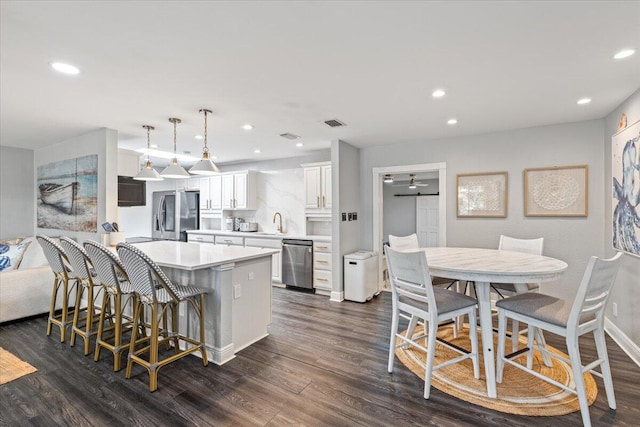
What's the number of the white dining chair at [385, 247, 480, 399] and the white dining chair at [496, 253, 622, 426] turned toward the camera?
0

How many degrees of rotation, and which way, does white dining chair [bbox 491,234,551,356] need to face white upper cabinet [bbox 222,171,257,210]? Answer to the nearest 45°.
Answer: approximately 45° to its right

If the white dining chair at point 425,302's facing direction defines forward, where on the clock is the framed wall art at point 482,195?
The framed wall art is roughly at 11 o'clock from the white dining chair.

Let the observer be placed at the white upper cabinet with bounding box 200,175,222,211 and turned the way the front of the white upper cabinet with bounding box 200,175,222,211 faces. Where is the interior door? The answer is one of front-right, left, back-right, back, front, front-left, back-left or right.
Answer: back-left

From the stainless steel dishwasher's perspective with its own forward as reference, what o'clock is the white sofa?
The white sofa is roughly at 1 o'clock from the stainless steel dishwasher.

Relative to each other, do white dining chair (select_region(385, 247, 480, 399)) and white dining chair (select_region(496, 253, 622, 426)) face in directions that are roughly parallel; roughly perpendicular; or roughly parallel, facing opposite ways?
roughly perpendicular

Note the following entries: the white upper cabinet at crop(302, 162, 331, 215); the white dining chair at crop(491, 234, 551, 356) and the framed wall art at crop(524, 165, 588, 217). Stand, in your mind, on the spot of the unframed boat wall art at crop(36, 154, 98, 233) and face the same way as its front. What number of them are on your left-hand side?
3

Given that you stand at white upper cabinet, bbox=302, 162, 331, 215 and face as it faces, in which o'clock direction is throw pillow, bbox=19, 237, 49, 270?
The throw pillow is roughly at 1 o'clock from the white upper cabinet.

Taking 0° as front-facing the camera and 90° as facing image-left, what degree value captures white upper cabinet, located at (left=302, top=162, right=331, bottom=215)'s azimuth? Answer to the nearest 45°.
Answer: approximately 45°

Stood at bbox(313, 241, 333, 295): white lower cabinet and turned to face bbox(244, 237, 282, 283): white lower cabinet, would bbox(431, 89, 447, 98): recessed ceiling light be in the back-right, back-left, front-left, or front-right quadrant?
back-left

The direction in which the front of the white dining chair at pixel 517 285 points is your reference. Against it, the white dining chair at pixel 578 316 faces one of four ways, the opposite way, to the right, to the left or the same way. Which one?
to the right

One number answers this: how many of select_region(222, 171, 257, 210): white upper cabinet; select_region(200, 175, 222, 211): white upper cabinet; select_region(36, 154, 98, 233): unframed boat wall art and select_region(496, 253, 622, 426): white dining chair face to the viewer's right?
0

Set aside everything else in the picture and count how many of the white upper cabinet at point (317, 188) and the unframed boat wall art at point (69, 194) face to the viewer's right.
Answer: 0

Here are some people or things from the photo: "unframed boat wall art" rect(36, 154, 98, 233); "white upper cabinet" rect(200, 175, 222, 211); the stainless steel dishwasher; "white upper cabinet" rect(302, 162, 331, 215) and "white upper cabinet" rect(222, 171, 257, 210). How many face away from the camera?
0

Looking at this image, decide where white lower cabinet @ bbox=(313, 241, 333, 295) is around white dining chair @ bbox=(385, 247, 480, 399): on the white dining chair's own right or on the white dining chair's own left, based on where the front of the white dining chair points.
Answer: on the white dining chair's own left

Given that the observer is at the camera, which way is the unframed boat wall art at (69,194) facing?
facing the viewer and to the left of the viewer
